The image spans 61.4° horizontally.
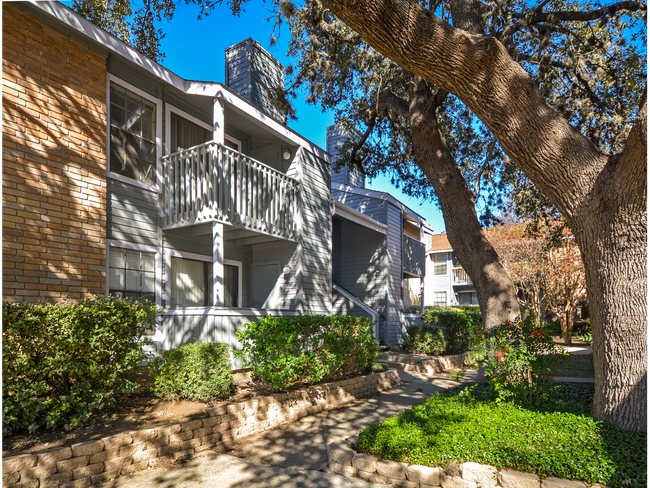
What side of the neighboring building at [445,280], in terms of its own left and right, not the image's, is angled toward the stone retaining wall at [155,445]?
front

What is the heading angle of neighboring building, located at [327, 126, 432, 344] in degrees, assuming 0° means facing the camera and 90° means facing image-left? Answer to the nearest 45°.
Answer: approximately 315°

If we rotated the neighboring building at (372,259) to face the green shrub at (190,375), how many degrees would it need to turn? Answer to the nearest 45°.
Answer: approximately 45° to its right

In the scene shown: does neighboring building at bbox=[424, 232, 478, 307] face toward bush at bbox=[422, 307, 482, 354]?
yes

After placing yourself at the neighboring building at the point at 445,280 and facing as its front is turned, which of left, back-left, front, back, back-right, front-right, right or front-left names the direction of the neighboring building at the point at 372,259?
front

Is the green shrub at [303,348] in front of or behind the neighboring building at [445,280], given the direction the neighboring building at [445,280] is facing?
in front

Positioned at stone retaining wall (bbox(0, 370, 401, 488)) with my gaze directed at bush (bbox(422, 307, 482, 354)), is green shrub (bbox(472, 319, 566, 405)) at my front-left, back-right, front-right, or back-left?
front-right

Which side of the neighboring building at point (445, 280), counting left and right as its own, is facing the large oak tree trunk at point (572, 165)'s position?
front

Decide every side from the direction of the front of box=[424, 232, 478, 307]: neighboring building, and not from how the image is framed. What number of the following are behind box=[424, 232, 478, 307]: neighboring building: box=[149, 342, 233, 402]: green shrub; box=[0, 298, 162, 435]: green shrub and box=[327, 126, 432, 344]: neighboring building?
0

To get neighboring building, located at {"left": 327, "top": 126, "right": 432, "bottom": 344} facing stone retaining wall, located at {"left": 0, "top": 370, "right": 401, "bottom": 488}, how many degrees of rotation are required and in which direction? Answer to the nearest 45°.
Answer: approximately 45° to its right

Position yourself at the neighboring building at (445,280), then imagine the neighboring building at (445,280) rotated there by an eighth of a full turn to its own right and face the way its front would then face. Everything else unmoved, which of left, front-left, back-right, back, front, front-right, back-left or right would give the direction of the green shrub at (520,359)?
front-left

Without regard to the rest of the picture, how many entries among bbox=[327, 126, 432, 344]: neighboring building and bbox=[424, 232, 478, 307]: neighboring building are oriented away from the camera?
0

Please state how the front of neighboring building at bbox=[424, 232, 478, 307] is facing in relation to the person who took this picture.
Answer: facing the viewer
